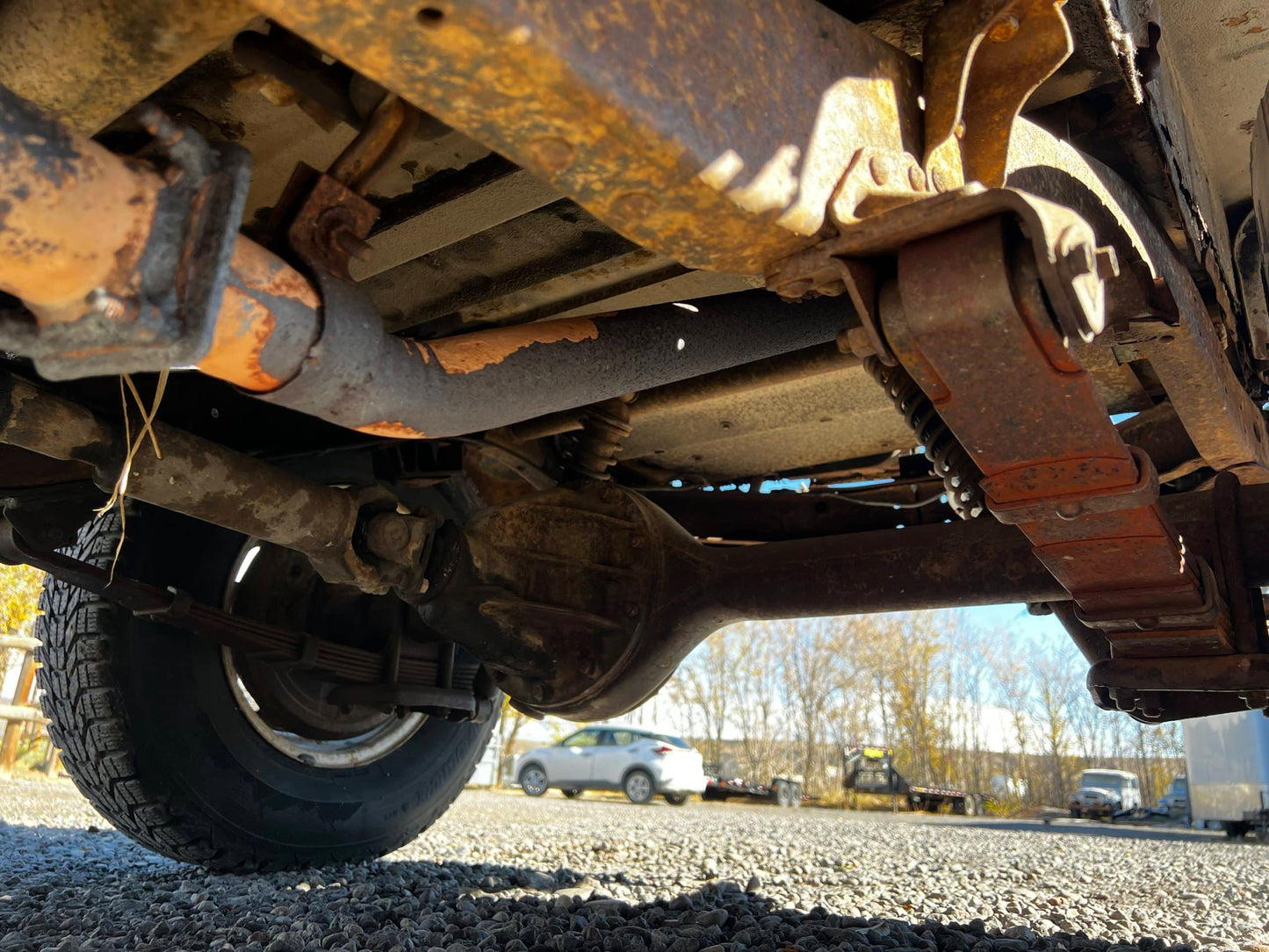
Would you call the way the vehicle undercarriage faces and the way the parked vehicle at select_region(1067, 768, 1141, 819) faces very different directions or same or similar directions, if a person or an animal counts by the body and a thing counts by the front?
same or similar directions

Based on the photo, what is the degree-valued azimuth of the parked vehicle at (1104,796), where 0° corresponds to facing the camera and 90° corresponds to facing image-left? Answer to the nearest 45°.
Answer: approximately 45°

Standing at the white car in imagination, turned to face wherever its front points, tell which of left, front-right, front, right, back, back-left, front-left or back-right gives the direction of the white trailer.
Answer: back

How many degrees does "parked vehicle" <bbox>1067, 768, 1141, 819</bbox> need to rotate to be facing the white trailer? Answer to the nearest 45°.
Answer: approximately 45° to its left

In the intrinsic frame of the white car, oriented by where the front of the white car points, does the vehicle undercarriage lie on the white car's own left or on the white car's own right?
on the white car's own left

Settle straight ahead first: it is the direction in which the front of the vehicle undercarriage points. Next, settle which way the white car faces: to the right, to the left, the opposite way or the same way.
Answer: to the right

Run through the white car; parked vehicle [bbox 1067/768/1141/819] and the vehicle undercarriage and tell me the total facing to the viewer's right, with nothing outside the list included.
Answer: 0

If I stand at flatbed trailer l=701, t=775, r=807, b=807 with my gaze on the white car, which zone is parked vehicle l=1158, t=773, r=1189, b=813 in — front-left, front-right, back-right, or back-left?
back-left

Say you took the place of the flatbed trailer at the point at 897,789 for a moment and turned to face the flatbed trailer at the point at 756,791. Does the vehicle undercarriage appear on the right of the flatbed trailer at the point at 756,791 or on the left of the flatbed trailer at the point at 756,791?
left

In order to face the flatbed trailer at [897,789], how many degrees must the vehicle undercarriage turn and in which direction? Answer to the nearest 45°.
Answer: approximately 135° to its right
